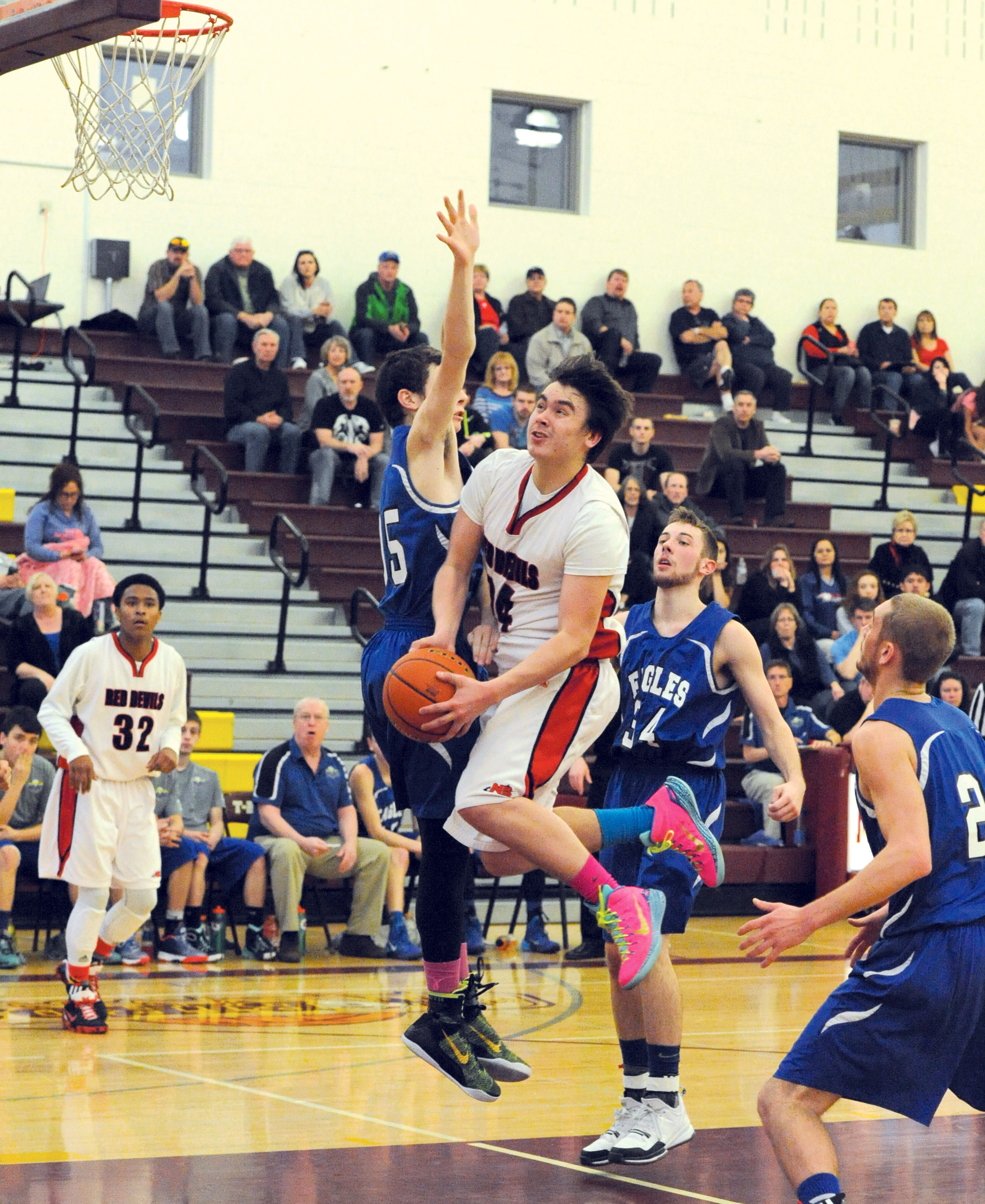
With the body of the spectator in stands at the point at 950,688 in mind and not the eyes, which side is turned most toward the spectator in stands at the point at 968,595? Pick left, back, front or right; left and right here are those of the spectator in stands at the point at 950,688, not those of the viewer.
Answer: back

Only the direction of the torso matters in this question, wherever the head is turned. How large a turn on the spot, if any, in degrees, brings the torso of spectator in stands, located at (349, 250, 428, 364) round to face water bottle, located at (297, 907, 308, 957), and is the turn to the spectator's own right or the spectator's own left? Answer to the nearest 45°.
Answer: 0° — they already face it

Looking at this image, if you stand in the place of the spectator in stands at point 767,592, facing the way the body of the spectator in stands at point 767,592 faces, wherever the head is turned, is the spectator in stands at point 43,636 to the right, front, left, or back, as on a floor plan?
right

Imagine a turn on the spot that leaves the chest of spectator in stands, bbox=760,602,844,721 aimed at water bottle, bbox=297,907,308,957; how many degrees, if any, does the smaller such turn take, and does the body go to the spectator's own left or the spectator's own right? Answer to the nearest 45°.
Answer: approximately 45° to the spectator's own right

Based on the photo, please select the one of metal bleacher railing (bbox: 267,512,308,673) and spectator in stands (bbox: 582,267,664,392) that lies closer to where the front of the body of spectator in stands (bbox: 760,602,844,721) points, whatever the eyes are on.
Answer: the metal bleacher railing

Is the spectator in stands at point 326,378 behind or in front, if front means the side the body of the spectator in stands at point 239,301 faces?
in front

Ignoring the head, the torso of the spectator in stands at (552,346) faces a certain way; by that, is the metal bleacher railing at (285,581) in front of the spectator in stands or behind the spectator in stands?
in front

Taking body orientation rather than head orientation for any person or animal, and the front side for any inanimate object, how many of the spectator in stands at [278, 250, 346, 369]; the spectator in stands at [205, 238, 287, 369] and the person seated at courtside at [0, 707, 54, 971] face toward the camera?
3

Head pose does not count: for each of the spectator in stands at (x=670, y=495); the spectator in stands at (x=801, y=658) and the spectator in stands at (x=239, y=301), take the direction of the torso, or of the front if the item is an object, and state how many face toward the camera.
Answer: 3

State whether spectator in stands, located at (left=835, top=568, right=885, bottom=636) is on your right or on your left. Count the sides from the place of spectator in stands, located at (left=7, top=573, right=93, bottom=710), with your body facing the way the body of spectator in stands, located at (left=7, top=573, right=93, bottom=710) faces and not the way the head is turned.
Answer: on your left

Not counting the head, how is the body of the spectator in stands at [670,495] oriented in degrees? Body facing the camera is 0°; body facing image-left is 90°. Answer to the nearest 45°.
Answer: approximately 0°

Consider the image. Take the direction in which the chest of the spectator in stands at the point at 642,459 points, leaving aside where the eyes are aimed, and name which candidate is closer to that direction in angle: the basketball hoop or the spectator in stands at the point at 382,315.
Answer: the basketball hoop

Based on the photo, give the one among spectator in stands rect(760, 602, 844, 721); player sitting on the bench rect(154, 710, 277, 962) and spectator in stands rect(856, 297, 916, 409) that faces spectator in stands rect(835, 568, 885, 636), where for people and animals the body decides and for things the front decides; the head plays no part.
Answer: spectator in stands rect(856, 297, 916, 409)
